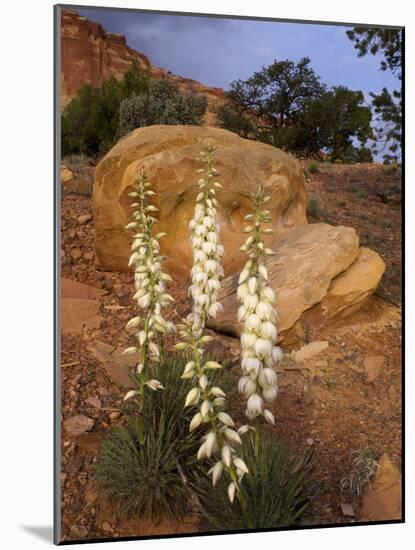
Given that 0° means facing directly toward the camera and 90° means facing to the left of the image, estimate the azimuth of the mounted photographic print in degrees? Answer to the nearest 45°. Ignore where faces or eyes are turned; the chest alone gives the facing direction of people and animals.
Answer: approximately 315°
